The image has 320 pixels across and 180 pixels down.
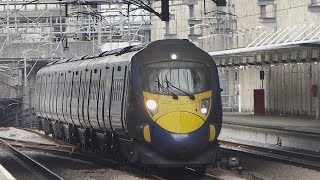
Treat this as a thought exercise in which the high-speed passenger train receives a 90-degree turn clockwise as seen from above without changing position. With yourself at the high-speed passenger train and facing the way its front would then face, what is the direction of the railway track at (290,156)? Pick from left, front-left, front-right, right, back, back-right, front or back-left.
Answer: back

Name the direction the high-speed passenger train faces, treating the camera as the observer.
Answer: facing the viewer and to the right of the viewer
